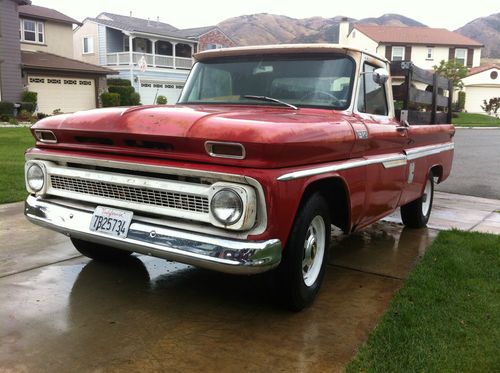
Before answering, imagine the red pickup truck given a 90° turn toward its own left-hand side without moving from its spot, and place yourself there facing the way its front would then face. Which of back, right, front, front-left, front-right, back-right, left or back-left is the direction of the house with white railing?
back-left

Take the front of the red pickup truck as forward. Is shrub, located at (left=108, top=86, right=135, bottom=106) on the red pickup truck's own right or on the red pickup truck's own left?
on the red pickup truck's own right

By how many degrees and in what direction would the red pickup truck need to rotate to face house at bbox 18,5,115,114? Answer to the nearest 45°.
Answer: approximately 135° to its right

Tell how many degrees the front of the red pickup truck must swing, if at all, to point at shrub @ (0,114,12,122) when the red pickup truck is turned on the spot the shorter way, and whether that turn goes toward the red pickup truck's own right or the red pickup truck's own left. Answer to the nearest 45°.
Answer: approximately 90° to the red pickup truck's own right

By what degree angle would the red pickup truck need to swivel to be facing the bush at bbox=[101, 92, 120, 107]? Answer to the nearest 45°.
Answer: approximately 135° to its right

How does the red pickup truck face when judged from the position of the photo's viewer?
facing the viewer and to the left of the viewer

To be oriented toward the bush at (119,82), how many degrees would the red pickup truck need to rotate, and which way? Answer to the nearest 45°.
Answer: approximately 135° to its right

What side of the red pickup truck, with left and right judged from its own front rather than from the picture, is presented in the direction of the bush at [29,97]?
right

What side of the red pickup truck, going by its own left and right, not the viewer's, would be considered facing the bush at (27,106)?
right
